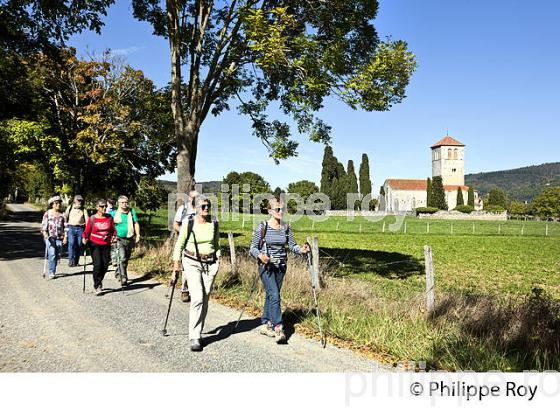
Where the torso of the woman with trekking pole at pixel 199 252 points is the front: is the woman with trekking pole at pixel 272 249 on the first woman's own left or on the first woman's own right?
on the first woman's own left

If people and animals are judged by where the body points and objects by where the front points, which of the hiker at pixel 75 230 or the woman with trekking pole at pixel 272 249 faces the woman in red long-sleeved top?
the hiker

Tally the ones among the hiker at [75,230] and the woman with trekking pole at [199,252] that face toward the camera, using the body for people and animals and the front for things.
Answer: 2

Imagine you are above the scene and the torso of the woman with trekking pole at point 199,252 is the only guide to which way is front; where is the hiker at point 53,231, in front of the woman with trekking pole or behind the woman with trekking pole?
behind

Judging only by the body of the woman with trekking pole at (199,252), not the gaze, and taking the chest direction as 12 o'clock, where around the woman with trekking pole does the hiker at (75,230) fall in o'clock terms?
The hiker is roughly at 5 o'clock from the woman with trekking pole.

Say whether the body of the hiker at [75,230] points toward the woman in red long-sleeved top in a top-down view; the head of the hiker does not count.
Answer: yes

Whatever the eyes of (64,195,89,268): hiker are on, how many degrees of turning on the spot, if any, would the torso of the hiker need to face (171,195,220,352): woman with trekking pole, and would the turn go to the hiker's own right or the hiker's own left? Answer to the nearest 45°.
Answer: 0° — they already face them
